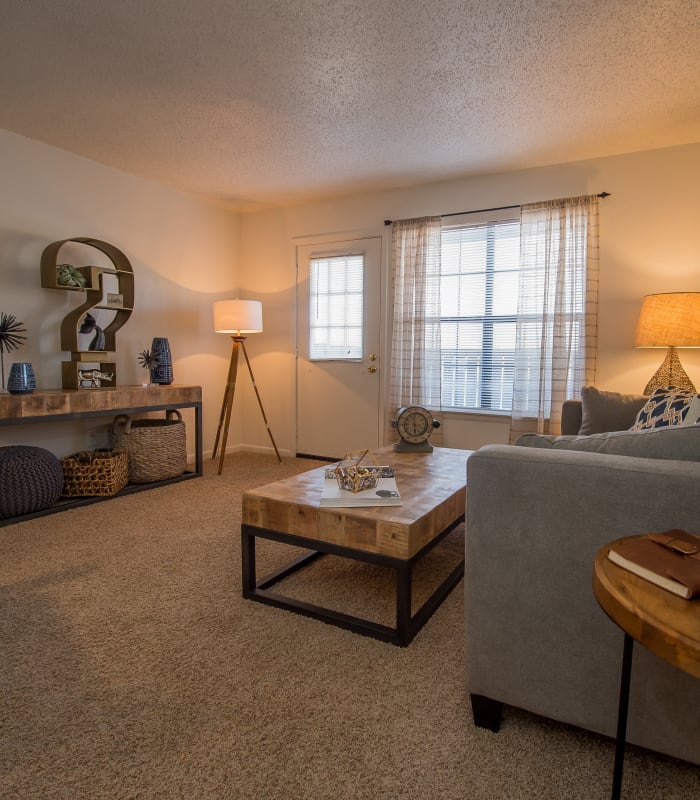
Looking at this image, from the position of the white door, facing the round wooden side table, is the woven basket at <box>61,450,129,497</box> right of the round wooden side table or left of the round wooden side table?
right

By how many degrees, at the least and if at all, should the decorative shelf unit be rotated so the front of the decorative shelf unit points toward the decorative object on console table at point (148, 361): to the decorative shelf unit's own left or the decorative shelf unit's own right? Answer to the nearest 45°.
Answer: approximately 90° to the decorative shelf unit's own left

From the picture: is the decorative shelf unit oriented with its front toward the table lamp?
yes

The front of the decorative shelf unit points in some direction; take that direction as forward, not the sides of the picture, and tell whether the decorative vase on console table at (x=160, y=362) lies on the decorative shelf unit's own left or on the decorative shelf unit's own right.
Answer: on the decorative shelf unit's own left

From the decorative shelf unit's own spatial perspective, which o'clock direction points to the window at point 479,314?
The window is roughly at 11 o'clock from the decorative shelf unit.

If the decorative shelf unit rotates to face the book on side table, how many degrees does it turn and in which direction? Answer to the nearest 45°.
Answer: approximately 45° to its right

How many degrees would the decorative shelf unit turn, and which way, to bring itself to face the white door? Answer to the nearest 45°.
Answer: approximately 45° to its left

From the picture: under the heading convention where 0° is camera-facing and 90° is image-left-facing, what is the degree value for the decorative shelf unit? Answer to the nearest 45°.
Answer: approximately 315°

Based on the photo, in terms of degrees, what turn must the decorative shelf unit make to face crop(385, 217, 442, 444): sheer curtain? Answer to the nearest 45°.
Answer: approximately 45° to its left

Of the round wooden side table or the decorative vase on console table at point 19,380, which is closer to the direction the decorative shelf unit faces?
the round wooden side table
